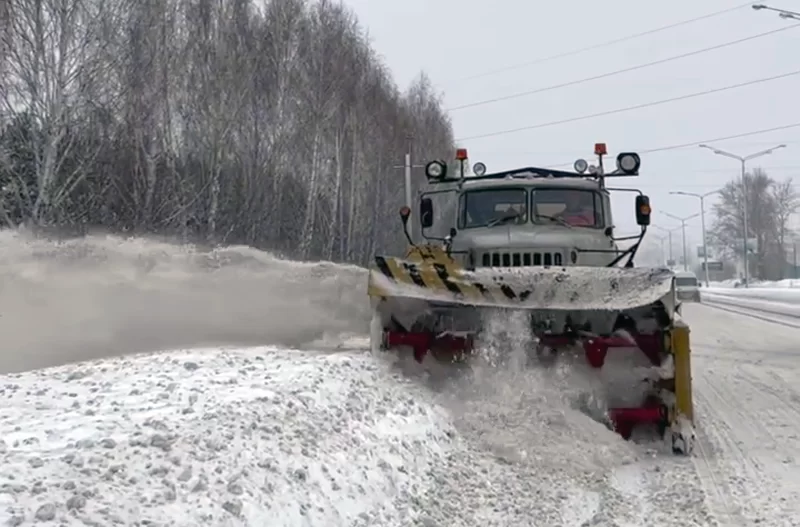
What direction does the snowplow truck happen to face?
toward the camera

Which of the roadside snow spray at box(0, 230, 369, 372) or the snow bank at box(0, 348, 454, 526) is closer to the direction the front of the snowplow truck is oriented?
the snow bank

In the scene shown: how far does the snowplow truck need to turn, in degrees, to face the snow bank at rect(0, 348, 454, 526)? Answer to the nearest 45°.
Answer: approximately 45° to its right

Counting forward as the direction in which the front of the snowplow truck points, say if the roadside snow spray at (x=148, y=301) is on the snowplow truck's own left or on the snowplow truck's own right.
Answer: on the snowplow truck's own right
